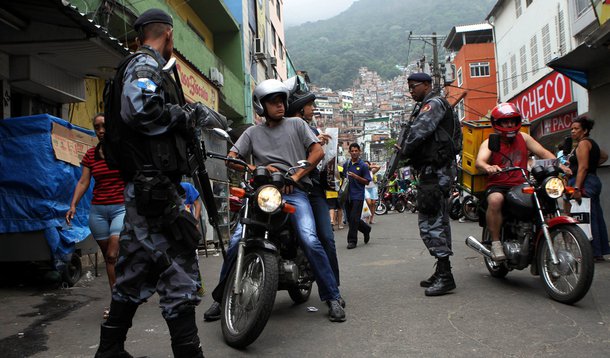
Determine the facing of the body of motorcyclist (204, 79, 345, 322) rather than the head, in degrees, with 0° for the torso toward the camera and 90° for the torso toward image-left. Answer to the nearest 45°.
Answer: approximately 0°

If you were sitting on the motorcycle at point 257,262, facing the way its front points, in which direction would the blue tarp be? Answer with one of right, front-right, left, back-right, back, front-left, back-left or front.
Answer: right

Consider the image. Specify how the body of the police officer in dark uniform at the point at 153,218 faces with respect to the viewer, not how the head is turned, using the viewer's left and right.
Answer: facing to the right of the viewer

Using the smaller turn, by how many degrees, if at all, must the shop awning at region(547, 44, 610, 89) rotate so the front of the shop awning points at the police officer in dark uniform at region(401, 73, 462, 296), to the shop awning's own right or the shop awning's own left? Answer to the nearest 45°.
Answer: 0° — it already faces them

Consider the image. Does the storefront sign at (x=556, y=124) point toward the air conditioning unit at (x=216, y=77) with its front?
yes

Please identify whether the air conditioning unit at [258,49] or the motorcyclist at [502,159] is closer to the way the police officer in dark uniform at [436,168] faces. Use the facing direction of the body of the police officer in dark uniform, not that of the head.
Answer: the air conditioning unit

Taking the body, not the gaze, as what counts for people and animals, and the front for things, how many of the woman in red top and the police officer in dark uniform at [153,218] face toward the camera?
1

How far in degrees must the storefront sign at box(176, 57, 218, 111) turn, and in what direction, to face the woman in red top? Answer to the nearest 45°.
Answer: approximately 45° to its right

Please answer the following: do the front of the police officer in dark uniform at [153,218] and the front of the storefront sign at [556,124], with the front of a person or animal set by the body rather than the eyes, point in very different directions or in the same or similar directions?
very different directions

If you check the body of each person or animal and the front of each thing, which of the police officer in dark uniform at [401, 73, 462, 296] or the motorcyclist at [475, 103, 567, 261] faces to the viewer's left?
the police officer in dark uniform

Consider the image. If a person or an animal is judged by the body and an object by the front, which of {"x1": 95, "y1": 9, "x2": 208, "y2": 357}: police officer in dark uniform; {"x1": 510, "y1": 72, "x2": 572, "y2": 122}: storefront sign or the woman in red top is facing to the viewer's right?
the police officer in dark uniform

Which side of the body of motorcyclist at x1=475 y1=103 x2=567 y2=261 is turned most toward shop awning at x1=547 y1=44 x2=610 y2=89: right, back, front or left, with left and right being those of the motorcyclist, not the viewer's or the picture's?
left

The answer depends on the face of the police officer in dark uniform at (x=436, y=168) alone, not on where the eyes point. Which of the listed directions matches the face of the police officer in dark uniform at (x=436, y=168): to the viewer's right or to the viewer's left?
to the viewer's left

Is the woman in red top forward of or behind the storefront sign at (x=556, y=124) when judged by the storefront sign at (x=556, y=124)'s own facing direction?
forward

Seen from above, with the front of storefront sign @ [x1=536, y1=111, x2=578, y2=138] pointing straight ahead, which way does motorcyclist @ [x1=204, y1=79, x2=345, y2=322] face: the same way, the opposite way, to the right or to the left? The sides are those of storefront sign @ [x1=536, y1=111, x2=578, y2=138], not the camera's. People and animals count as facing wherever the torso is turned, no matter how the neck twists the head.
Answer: to the left
